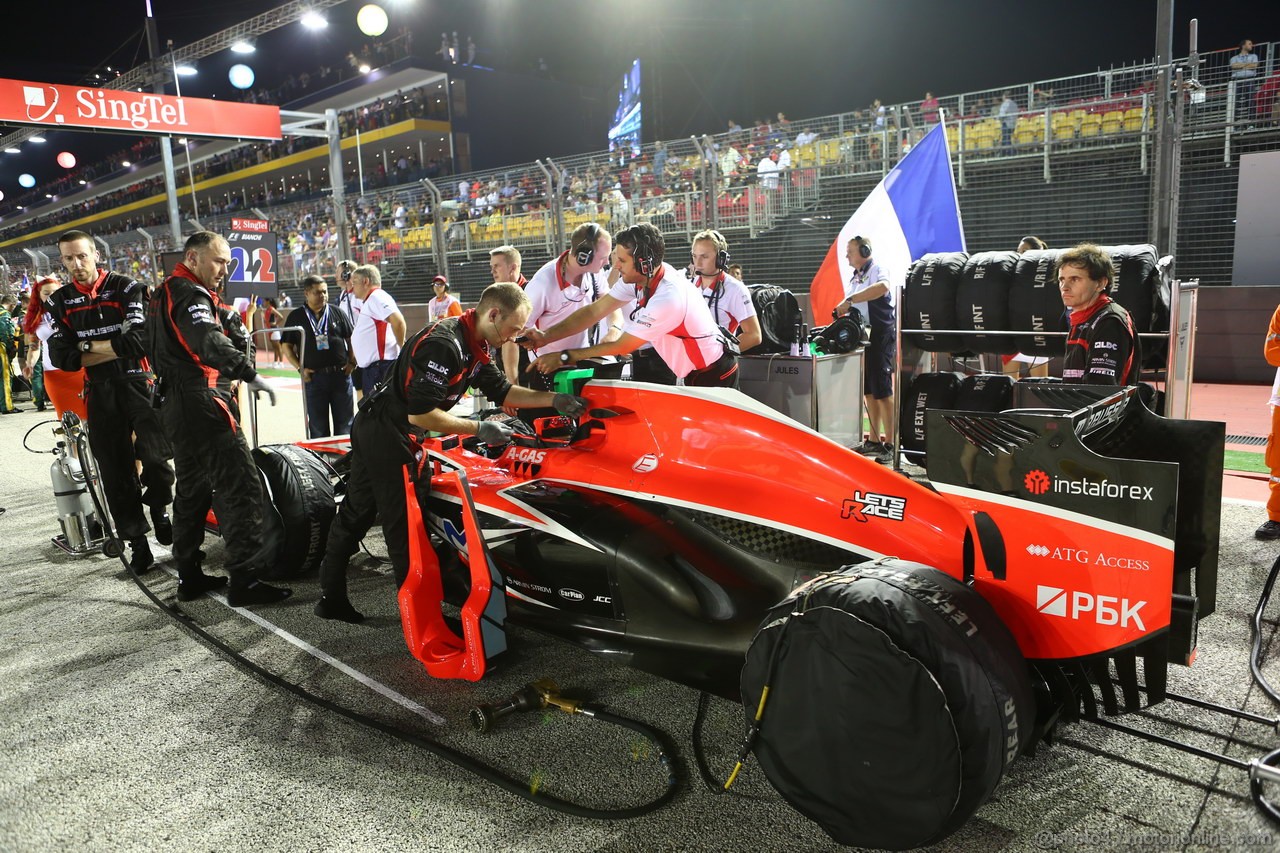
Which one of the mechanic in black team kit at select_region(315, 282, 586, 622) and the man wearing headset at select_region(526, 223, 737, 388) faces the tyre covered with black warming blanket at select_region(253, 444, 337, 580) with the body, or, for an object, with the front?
the man wearing headset

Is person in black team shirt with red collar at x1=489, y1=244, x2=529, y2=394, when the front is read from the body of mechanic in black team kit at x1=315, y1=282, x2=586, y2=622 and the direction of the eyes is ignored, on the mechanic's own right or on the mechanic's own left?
on the mechanic's own left

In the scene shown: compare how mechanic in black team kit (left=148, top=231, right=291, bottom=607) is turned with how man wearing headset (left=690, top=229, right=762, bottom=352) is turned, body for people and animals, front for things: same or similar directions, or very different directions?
very different directions

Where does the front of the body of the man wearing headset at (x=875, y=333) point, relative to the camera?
to the viewer's left

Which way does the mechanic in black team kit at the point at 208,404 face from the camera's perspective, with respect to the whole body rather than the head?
to the viewer's right

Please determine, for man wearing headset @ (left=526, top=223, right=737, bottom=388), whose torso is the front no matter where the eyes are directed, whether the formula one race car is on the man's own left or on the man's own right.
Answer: on the man's own left

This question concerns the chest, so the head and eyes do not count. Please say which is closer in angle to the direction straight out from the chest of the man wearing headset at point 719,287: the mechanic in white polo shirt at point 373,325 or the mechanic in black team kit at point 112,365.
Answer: the mechanic in black team kit

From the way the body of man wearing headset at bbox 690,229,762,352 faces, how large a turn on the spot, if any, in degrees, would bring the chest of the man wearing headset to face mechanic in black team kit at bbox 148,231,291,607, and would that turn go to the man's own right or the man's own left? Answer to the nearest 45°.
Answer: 0° — they already face them

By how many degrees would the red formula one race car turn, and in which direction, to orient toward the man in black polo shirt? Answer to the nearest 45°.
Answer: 0° — it already faces them

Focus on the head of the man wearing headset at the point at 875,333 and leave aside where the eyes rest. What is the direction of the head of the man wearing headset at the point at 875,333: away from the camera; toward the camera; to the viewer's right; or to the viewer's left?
to the viewer's left

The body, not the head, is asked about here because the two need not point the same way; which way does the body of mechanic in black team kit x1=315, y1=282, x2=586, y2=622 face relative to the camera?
to the viewer's right

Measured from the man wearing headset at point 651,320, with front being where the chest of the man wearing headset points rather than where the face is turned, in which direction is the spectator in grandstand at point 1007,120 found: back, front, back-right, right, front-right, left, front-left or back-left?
back-right

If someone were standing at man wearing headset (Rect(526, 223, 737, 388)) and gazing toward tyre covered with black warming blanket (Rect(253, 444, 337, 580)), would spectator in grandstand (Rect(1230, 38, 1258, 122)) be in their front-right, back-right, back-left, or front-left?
back-right
